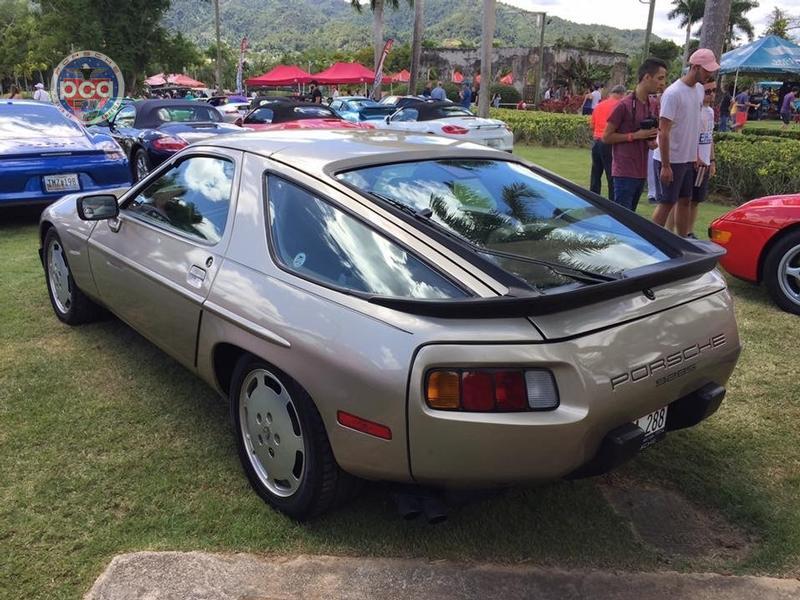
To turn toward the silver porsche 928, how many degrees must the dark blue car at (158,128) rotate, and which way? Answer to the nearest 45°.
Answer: approximately 135° to its left

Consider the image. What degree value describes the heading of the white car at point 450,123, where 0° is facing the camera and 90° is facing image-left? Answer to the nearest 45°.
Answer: approximately 135°

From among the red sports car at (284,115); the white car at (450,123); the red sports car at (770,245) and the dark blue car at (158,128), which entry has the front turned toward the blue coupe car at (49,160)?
the red sports car at (770,245)

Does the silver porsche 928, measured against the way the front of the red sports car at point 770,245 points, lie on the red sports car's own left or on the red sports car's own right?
on the red sports car's own left

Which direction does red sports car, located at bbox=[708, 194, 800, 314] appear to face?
to the viewer's left

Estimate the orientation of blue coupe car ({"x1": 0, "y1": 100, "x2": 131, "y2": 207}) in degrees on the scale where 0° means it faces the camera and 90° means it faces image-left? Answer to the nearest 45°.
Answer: approximately 135°

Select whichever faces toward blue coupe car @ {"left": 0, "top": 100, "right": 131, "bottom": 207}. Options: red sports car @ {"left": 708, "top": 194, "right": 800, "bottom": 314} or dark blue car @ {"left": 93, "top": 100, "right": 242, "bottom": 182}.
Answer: the red sports car

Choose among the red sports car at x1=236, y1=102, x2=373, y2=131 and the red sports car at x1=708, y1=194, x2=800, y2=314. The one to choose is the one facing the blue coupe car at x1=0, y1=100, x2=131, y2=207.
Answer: the red sports car at x1=708, y1=194, x2=800, y2=314

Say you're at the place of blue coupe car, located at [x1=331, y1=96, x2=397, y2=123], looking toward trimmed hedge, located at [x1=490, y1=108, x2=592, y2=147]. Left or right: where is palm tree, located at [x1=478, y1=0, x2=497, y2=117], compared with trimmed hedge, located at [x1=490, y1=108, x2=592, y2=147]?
left

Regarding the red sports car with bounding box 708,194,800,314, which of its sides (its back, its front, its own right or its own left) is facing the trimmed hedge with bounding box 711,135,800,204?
right
